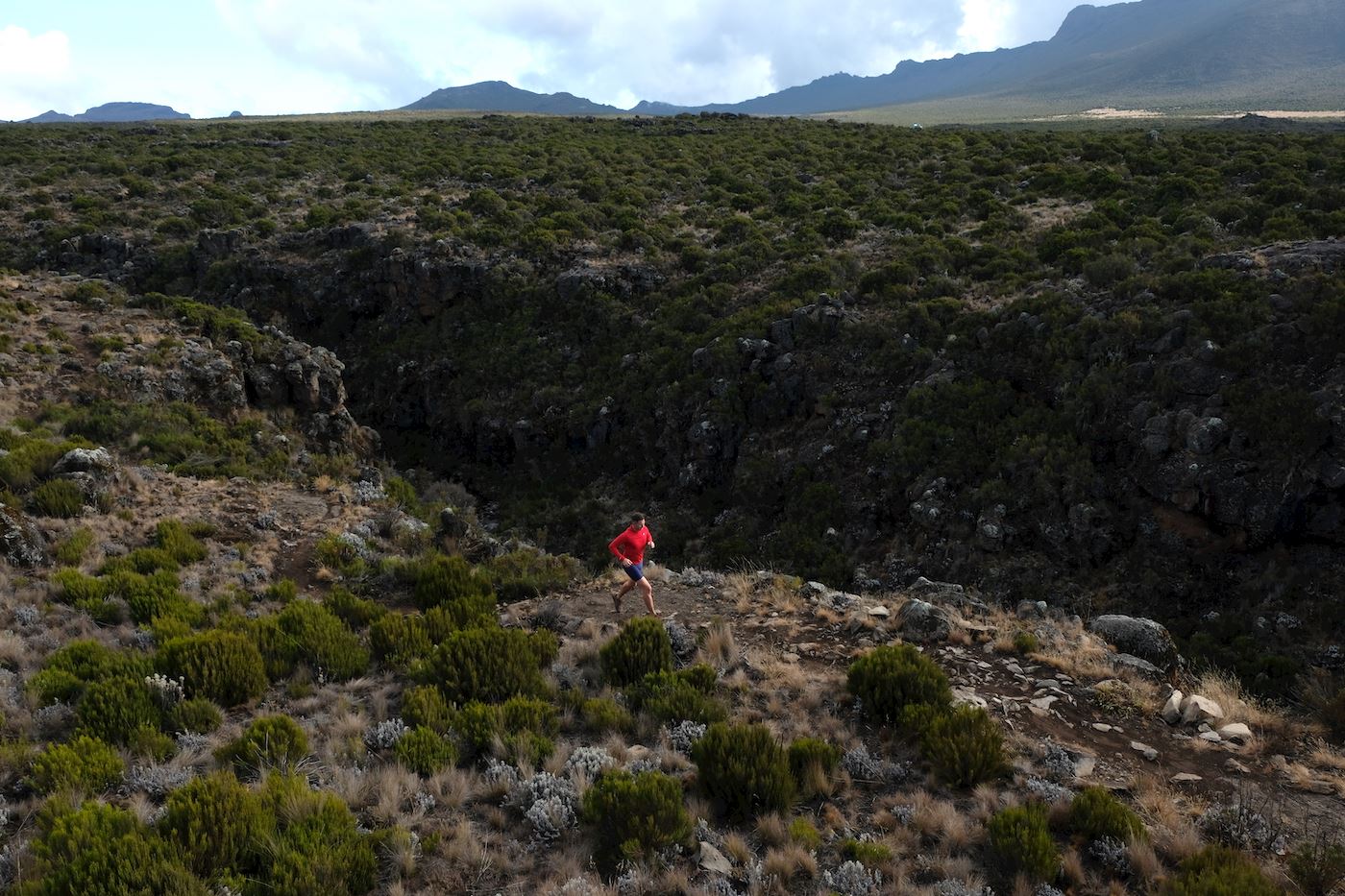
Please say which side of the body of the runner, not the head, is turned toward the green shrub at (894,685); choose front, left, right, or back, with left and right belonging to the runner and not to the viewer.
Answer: front

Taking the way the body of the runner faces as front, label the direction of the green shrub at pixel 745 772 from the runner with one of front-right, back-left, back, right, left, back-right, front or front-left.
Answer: front-right

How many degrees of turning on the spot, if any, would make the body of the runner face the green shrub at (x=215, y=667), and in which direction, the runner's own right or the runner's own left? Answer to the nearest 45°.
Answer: approximately 90° to the runner's own right

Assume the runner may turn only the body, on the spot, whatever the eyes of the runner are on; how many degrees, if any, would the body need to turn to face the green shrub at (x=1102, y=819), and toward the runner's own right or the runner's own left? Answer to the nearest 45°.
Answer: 0° — they already face it

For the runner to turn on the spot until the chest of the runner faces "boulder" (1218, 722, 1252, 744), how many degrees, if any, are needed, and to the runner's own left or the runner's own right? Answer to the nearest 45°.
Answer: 0° — they already face it

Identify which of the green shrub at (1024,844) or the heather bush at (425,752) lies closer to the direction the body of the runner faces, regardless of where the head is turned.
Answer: the green shrub

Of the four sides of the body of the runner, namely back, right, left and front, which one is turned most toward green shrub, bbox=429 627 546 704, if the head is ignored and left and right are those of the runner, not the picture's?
right

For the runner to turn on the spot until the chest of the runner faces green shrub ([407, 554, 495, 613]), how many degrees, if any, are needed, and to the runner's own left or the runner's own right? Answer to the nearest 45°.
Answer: approximately 135° to the runner's own right

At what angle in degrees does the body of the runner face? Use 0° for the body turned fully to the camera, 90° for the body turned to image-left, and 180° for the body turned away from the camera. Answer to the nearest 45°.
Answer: approximately 315°

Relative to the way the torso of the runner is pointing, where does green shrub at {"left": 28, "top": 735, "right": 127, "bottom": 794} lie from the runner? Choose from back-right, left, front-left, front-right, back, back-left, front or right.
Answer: right

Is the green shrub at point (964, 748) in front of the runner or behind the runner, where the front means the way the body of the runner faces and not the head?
in front
